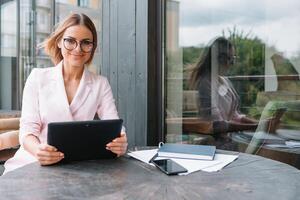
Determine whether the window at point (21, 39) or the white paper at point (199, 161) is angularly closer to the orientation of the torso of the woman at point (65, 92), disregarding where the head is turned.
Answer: the white paper

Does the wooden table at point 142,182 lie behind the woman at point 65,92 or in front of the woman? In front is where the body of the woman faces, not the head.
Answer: in front

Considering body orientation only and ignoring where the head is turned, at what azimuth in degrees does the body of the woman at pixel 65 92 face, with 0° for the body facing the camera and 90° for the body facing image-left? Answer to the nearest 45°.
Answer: approximately 0°

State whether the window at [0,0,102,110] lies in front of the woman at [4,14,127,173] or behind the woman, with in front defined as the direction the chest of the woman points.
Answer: behind

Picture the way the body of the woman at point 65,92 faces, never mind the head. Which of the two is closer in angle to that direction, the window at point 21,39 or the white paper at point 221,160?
the white paper

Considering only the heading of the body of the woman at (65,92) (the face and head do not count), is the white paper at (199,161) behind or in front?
in front
